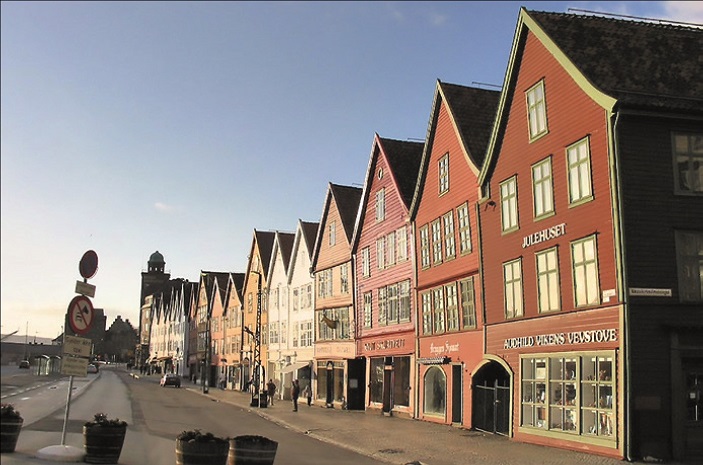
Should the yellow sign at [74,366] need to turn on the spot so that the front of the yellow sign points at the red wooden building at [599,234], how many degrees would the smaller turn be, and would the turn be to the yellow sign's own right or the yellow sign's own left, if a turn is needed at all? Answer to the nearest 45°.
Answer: approximately 90° to the yellow sign's own left

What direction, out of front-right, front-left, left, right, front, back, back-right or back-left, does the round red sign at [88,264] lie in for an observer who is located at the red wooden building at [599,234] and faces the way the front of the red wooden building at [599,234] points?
front

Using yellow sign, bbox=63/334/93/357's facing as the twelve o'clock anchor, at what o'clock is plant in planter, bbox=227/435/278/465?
The plant in planter is roughly at 10 o'clock from the yellow sign.

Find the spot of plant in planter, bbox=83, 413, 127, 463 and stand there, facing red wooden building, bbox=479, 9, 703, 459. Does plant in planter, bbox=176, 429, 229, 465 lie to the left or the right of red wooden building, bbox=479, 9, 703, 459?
right

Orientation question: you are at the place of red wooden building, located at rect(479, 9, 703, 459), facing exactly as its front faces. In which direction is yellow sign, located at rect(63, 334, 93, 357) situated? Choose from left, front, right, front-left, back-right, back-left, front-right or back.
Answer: front

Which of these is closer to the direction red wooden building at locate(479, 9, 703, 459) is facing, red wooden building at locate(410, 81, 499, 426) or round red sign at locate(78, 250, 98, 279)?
the round red sign

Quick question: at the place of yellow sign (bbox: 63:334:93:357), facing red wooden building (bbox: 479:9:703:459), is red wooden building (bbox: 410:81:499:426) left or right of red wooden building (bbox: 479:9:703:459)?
left

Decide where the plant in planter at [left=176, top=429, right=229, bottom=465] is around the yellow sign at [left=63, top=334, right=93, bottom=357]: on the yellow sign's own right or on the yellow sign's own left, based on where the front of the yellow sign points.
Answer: on the yellow sign's own left

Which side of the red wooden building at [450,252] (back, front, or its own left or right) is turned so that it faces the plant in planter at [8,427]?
front

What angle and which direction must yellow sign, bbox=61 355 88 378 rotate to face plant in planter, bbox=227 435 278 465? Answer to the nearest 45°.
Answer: approximately 45° to its left

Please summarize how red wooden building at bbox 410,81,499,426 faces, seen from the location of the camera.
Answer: facing the viewer and to the left of the viewer

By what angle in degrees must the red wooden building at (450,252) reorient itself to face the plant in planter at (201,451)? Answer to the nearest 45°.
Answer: approximately 45° to its left

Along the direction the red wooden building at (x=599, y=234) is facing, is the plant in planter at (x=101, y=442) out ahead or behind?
ahead

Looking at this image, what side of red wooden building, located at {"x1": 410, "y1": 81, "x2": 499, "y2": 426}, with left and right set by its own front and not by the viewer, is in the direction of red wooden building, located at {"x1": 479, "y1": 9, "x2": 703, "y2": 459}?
left

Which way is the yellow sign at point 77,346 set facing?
toward the camera
